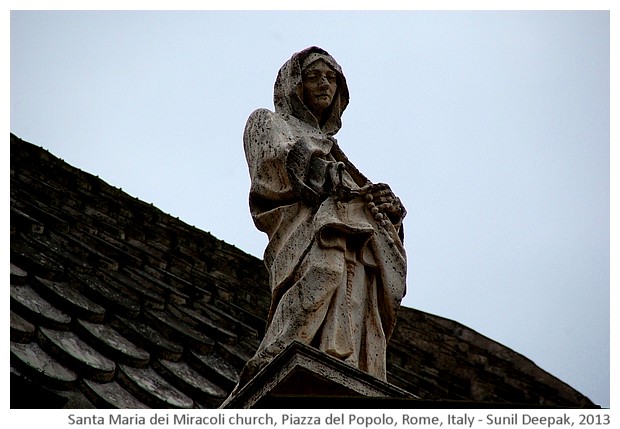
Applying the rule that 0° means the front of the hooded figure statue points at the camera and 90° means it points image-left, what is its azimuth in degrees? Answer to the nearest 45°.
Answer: approximately 315°
